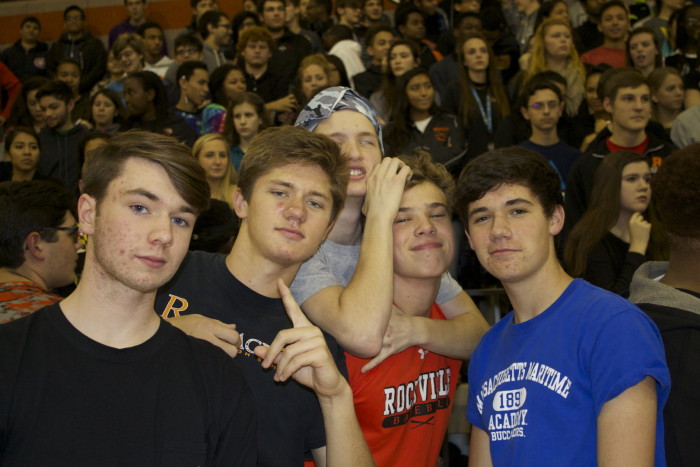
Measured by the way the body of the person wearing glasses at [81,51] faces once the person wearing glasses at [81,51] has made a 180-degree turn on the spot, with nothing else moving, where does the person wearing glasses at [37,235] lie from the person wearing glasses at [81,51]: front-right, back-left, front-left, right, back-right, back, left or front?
back

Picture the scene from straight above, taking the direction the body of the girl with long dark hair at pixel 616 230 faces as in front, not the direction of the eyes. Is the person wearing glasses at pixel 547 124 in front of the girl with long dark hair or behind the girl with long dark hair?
behind

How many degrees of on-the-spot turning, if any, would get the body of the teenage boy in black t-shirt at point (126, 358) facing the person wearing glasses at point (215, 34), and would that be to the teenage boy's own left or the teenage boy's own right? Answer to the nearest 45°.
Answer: approximately 135° to the teenage boy's own left

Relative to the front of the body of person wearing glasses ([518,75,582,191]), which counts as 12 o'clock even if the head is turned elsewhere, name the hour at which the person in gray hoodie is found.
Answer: The person in gray hoodie is roughly at 12 o'clock from the person wearing glasses.

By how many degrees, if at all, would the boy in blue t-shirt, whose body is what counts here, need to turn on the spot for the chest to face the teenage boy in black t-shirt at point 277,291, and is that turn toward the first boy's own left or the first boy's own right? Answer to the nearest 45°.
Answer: approximately 45° to the first boy's own right

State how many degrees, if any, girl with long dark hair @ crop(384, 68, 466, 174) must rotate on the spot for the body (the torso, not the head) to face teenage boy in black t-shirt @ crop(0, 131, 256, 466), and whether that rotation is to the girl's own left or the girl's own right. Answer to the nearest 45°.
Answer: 0° — they already face them

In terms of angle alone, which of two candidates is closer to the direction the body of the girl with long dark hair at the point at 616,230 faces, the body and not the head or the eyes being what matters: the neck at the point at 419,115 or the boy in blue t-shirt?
the boy in blue t-shirt

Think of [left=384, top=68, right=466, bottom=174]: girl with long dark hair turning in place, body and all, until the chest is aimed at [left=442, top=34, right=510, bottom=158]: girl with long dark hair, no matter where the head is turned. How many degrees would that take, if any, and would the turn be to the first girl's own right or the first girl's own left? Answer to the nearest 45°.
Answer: approximately 135° to the first girl's own left

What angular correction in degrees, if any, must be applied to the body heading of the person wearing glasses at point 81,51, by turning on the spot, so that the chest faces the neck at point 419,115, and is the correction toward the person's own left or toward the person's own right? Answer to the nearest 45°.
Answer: approximately 45° to the person's own left

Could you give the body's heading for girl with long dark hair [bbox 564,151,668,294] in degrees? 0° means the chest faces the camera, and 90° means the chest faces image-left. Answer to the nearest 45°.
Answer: approximately 315°

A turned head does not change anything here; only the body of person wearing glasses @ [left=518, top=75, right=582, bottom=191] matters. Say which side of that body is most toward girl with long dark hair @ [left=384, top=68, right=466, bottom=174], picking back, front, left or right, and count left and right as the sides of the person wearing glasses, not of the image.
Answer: right

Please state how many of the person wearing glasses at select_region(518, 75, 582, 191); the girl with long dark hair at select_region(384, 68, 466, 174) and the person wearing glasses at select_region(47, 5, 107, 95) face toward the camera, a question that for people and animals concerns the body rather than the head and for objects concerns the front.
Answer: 3

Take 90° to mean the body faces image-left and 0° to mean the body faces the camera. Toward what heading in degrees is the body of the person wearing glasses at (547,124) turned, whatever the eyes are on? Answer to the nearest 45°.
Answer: approximately 0°
